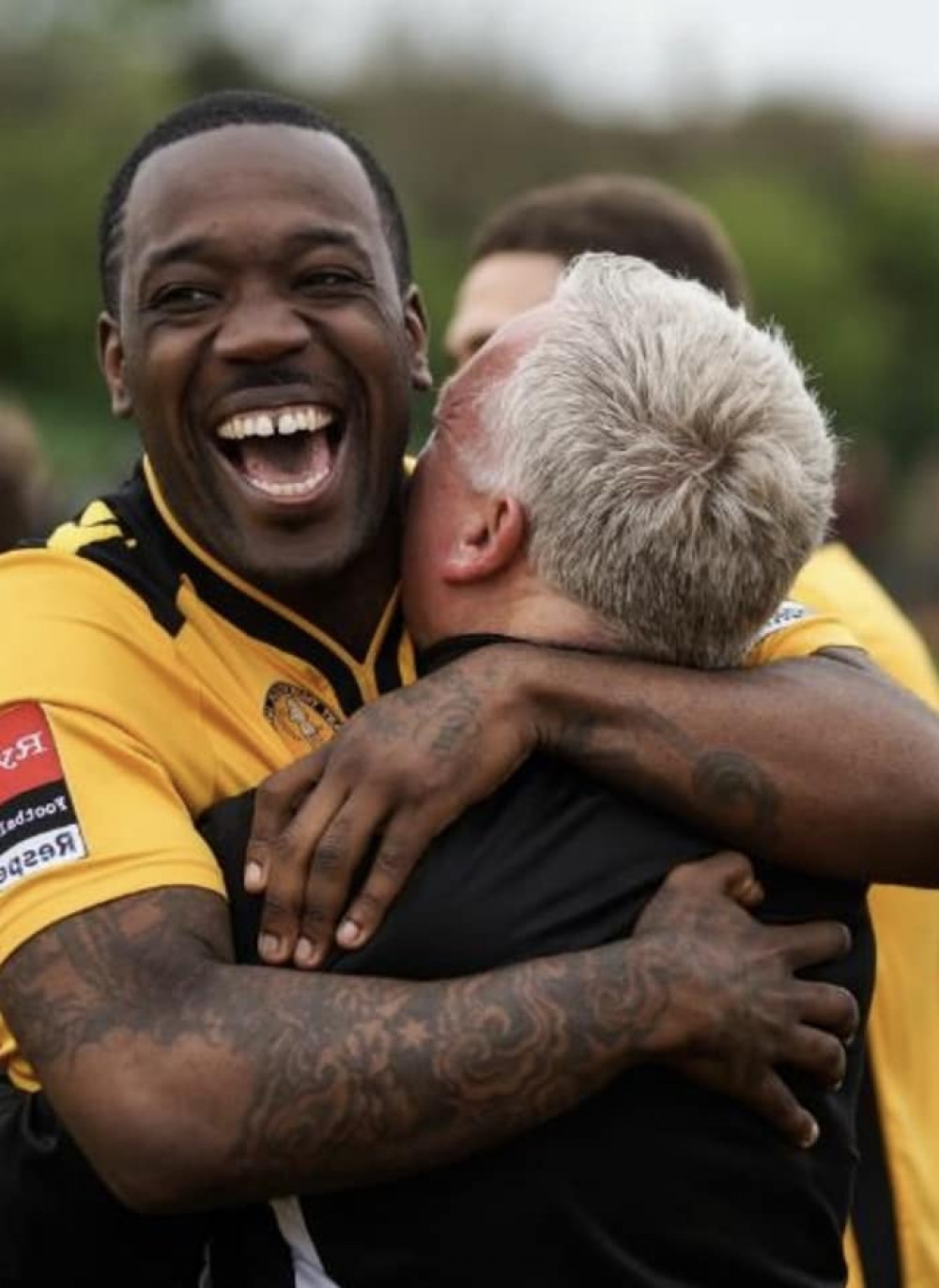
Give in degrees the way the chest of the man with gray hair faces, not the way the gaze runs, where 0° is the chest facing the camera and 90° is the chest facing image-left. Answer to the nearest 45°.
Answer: approximately 135°

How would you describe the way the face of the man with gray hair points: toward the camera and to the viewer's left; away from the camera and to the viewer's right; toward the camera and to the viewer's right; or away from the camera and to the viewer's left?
away from the camera and to the viewer's left

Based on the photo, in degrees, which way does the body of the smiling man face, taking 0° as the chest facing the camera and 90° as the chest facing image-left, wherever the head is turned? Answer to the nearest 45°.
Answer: approximately 315°

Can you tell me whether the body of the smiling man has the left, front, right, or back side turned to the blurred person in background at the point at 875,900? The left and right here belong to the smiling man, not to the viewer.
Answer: left

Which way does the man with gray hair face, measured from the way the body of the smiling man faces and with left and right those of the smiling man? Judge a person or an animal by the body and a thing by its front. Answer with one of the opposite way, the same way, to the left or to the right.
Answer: the opposite way

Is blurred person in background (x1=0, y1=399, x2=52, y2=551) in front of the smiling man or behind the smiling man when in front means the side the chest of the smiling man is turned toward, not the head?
behind
